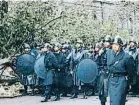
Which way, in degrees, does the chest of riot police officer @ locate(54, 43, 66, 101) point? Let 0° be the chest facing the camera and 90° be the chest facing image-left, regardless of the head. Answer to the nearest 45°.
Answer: approximately 45°

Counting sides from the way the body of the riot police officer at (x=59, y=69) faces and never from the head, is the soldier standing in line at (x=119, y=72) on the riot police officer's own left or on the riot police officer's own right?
on the riot police officer's own left
